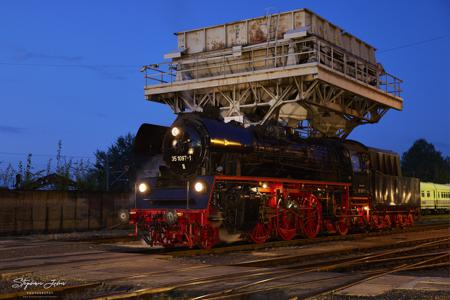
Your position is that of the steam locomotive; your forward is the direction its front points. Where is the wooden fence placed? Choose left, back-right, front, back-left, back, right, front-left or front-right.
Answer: right

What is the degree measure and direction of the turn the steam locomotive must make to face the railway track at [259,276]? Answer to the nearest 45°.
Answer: approximately 45° to its left

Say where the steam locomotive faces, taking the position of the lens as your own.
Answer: facing the viewer and to the left of the viewer
